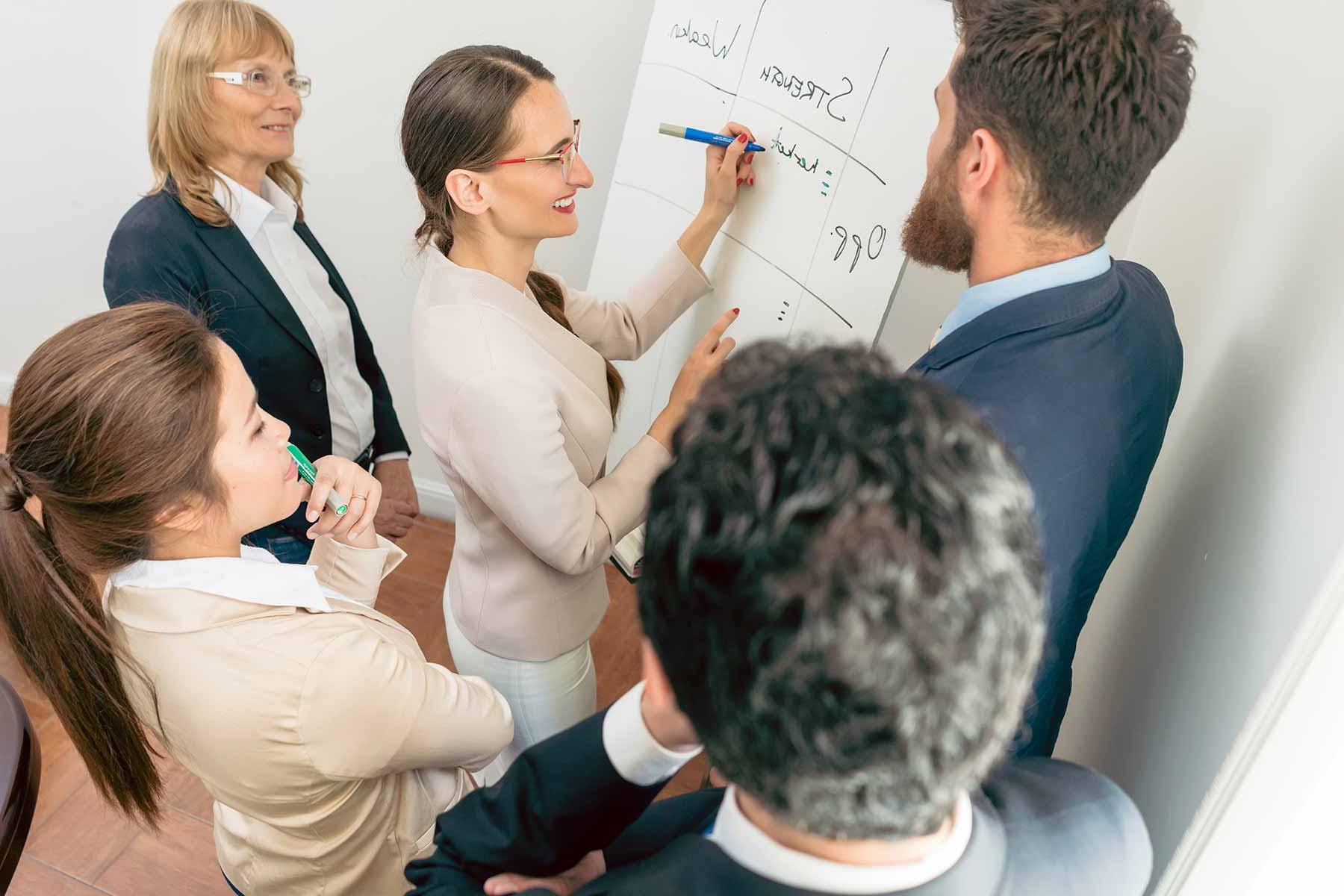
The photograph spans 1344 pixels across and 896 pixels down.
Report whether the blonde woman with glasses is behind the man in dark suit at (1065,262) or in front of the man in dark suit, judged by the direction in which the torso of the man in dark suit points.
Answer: in front

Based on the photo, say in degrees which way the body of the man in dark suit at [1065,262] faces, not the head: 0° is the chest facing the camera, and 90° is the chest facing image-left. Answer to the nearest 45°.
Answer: approximately 135°

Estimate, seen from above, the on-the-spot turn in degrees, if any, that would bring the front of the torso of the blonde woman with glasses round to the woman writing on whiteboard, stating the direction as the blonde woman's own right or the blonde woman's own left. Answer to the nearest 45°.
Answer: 0° — they already face them

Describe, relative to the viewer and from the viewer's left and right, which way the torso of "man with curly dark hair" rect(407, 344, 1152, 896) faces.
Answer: facing away from the viewer and to the left of the viewer

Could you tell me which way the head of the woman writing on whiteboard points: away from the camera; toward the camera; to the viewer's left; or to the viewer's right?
to the viewer's right

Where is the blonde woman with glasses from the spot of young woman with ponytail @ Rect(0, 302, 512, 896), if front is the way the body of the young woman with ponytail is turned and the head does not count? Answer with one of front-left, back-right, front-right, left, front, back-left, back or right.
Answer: front-left

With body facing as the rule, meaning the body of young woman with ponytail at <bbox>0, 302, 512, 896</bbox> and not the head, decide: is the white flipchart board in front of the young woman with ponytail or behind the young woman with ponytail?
in front

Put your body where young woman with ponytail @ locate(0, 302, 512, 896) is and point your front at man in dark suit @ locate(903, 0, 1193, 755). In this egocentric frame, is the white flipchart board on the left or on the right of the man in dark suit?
left

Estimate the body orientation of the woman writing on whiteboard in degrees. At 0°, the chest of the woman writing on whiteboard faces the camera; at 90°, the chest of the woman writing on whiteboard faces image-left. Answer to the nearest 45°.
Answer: approximately 270°

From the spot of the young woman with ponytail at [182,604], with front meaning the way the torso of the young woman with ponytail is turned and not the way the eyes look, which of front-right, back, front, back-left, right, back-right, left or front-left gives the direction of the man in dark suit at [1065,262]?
front-right

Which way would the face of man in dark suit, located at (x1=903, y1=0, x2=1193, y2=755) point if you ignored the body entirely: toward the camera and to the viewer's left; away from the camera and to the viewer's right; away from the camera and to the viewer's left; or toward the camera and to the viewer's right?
away from the camera and to the viewer's left
